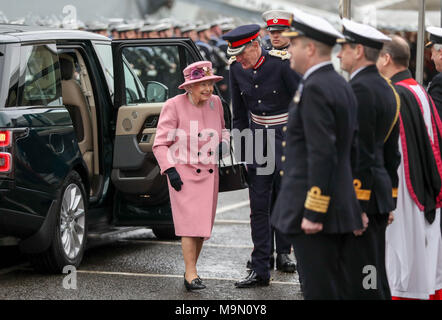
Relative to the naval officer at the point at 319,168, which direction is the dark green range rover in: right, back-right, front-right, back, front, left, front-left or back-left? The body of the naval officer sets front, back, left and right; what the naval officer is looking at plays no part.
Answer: front-right

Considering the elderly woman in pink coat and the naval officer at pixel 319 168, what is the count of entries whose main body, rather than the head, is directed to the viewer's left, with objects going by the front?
1

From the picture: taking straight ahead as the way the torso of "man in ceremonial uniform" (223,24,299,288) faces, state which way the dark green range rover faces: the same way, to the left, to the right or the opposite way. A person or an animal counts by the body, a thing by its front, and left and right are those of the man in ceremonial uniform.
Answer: the opposite way

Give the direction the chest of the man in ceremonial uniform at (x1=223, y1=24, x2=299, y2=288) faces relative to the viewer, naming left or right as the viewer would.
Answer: facing the viewer and to the left of the viewer

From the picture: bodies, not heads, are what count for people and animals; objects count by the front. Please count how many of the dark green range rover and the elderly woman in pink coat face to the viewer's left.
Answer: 0

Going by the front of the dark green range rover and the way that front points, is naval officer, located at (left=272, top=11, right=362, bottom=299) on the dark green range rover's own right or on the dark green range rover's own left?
on the dark green range rover's own right

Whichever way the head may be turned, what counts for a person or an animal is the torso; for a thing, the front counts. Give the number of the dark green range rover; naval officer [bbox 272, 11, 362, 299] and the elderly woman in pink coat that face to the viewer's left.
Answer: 1

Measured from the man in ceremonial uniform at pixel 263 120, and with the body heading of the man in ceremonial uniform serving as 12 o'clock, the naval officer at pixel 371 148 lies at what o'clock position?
The naval officer is roughly at 10 o'clock from the man in ceremonial uniform.

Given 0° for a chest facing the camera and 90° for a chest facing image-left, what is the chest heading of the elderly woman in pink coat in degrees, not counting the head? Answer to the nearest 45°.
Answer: approximately 315°

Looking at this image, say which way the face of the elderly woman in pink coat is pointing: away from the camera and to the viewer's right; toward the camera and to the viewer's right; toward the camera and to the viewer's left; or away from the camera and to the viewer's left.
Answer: toward the camera and to the viewer's right

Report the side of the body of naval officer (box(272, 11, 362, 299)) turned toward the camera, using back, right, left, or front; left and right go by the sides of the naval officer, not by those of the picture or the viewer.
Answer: left

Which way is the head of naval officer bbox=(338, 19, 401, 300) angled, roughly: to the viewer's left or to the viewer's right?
to the viewer's left

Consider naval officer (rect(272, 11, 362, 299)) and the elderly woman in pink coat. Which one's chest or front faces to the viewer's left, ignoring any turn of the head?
the naval officer
